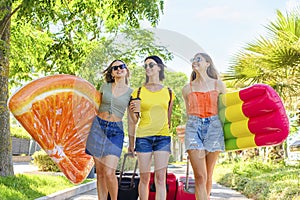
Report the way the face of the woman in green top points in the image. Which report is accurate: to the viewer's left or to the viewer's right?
to the viewer's right

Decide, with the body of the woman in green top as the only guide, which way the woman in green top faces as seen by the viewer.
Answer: toward the camera

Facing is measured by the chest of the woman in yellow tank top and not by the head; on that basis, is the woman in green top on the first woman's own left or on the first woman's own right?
on the first woman's own right

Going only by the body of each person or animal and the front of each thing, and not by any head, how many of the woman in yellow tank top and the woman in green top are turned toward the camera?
2

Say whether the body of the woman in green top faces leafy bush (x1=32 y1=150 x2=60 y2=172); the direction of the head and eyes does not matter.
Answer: no

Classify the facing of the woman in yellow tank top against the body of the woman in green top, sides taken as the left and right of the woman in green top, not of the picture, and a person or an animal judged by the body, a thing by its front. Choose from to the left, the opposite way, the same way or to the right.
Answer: the same way

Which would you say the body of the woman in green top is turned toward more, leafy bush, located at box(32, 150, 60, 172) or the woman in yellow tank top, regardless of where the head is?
the woman in yellow tank top

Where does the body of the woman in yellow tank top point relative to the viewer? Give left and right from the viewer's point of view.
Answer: facing the viewer

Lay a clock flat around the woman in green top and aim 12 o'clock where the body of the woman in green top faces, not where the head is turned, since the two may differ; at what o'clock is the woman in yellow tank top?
The woman in yellow tank top is roughly at 10 o'clock from the woman in green top.

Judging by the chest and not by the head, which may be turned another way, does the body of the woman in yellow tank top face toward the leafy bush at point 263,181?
no

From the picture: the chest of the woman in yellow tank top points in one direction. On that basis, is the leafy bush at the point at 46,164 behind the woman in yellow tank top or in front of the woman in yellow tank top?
behind
